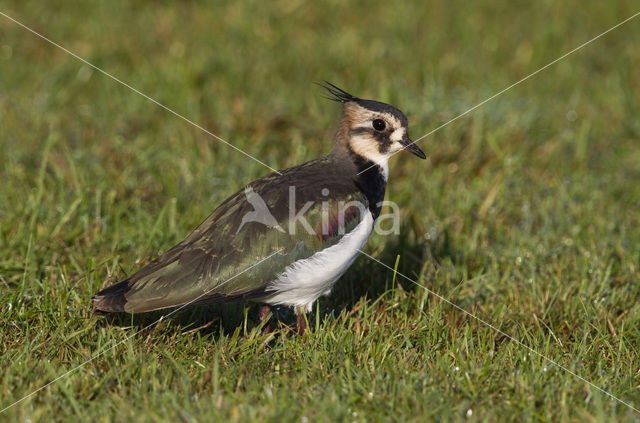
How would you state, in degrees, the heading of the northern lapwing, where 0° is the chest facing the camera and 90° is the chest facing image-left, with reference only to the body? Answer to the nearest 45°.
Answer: approximately 270°
